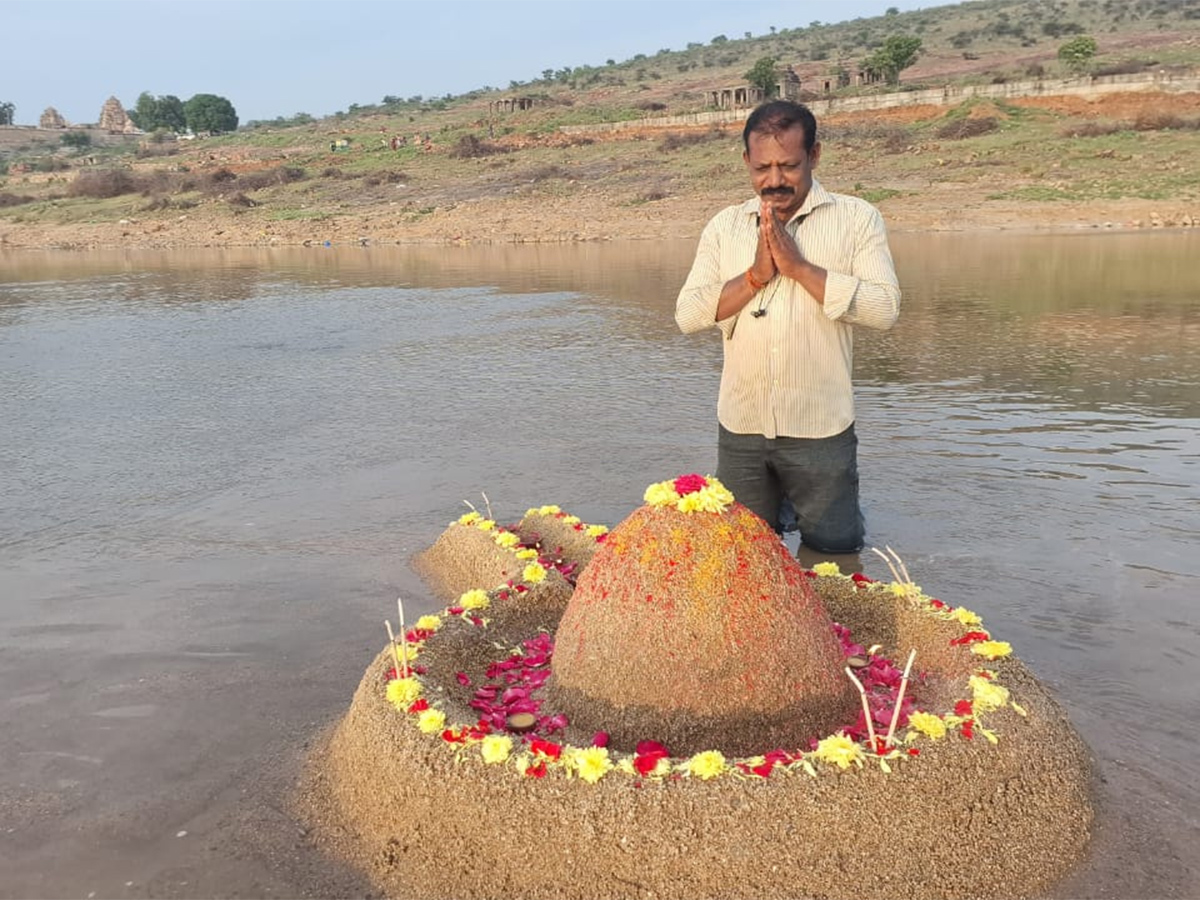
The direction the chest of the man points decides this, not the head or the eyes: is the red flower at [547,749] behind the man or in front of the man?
in front

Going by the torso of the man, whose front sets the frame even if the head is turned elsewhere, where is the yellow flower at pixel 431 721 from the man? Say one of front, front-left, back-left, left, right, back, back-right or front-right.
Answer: front-right

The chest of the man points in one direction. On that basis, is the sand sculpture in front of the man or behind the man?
in front

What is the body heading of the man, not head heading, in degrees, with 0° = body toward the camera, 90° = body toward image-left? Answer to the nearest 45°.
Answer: approximately 0°

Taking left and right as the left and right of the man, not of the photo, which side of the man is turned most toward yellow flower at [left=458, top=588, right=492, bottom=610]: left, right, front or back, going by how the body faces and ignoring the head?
right

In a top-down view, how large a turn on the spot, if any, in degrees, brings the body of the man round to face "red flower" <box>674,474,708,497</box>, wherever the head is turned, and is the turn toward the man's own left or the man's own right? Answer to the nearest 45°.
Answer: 0° — they already face it

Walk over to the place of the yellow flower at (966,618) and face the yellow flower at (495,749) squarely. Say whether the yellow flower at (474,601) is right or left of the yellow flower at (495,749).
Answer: right
